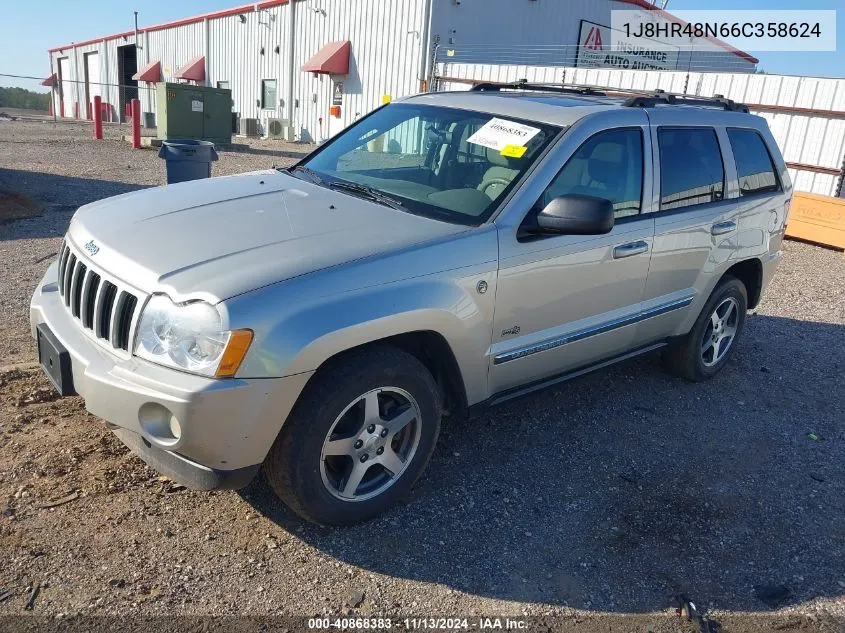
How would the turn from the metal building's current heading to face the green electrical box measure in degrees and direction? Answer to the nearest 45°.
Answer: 0° — it already faces it

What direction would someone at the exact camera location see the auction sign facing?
facing the viewer and to the right of the viewer

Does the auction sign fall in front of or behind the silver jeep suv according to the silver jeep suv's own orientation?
behind

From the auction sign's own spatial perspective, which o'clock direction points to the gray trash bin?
The gray trash bin is roughly at 2 o'clock from the auction sign.

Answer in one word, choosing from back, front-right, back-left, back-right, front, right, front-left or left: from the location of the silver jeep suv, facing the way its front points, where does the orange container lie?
back

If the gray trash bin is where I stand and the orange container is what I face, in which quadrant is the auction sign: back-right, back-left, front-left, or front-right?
front-left

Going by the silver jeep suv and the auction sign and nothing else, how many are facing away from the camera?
0

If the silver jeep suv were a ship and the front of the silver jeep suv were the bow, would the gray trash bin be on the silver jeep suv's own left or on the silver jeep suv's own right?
on the silver jeep suv's own right

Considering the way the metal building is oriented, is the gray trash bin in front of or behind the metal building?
in front

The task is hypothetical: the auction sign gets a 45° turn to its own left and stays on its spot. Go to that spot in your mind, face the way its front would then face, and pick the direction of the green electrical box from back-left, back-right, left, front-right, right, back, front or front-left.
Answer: back-right

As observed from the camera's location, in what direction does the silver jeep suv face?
facing the viewer and to the left of the viewer

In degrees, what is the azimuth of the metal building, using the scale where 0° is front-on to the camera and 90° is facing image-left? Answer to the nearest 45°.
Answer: approximately 45°

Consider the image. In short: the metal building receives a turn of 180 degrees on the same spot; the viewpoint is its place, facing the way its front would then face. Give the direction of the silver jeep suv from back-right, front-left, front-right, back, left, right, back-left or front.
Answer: back-right
